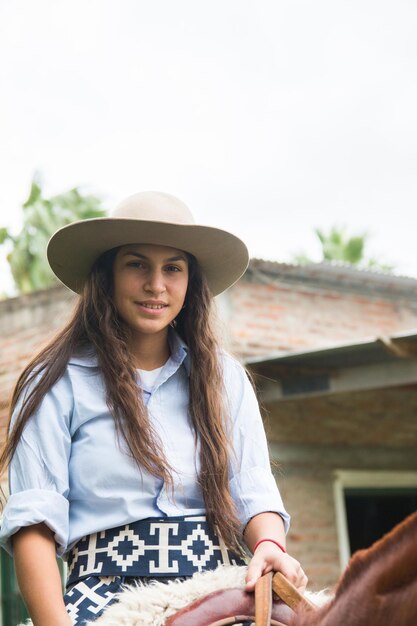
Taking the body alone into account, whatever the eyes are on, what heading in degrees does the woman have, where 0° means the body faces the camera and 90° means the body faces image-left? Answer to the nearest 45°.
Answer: approximately 315°

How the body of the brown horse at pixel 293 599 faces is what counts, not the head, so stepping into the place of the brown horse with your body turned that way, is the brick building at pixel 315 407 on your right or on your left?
on your left

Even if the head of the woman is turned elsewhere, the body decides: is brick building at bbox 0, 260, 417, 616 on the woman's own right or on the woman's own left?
on the woman's own left

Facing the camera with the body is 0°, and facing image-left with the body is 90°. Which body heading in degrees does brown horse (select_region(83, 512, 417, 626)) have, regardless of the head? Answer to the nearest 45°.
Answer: approximately 270°

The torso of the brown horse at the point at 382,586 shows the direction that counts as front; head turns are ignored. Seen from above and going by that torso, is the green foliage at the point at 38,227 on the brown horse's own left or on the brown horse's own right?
on the brown horse's own left
